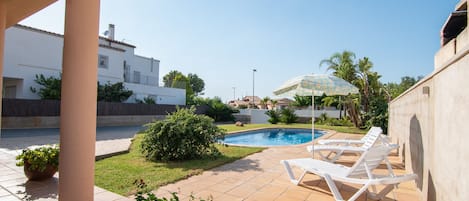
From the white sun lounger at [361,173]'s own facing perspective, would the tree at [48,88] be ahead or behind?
ahead

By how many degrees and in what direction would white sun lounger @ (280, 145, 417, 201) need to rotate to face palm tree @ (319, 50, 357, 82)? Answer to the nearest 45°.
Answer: approximately 90° to its right

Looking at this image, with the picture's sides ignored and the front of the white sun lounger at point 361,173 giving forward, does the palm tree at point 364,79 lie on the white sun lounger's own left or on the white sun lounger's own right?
on the white sun lounger's own right

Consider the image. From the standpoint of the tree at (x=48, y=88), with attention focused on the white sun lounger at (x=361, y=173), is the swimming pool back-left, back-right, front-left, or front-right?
front-left

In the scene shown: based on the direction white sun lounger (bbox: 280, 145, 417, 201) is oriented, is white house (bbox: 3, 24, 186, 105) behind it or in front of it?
in front

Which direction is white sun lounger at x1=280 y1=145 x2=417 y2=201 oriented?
to the viewer's left

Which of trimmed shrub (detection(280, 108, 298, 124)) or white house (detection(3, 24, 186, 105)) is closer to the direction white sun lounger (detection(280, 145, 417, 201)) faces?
the white house

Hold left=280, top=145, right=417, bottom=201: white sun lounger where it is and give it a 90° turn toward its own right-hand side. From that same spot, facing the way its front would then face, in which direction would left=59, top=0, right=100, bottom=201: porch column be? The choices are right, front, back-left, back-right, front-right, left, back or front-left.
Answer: back-left
